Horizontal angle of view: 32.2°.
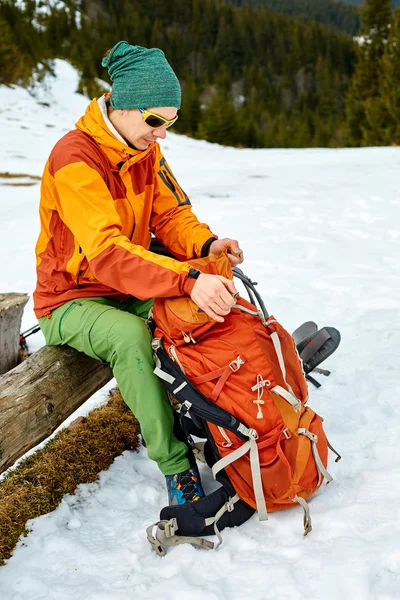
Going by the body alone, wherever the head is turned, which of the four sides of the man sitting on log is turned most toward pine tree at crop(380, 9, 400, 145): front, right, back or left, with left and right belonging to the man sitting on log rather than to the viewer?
left

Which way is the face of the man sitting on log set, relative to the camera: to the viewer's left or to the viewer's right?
to the viewer's right

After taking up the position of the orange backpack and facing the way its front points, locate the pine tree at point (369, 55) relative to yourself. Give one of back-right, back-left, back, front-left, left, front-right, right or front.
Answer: back-left

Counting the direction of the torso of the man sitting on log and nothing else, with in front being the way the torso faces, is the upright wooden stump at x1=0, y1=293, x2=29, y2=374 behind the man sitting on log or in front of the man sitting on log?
behind

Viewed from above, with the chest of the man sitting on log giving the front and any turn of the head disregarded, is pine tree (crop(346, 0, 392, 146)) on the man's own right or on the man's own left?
on the man's own left

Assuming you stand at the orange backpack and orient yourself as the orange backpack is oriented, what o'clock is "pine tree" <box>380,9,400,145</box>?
The pine tree is roughly at 8 o'clock from the orange backpack.

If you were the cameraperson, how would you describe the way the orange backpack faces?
facing the viewer and to the right of the viewer
